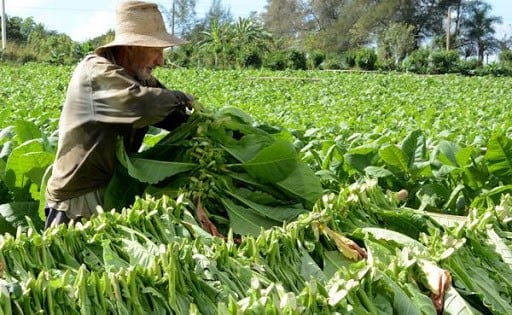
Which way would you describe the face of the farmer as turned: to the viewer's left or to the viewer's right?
to the viewer's right

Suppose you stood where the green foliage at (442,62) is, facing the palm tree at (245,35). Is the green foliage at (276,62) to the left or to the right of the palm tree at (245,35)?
left

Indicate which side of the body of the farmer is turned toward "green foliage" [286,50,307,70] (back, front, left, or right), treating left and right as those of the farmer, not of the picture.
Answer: left

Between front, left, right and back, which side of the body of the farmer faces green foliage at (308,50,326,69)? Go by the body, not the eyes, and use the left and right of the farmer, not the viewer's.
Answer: left

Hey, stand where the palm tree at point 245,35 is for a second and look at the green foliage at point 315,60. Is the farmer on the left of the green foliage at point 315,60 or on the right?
right

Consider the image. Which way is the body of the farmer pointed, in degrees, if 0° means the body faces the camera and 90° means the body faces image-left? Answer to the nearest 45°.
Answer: approximately 270°

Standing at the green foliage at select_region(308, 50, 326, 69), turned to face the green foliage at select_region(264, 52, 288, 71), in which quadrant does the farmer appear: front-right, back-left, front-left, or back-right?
front-left

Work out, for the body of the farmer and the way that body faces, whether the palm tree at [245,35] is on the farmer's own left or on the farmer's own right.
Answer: on the farmer's own left

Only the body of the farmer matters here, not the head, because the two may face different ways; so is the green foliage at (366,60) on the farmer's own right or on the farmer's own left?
on the farmer's own left
